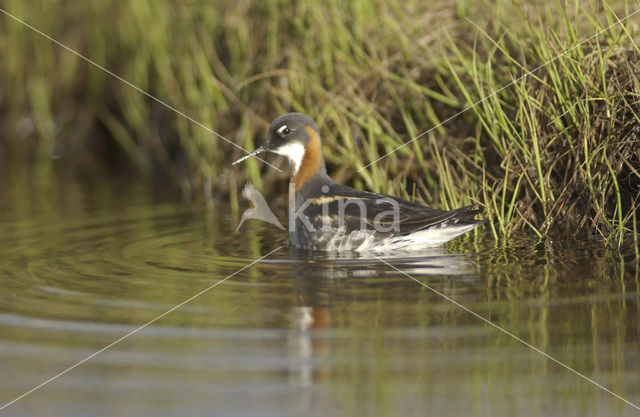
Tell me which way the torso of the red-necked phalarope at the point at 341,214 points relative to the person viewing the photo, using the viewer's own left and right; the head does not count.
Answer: facing to the left of the viewer
